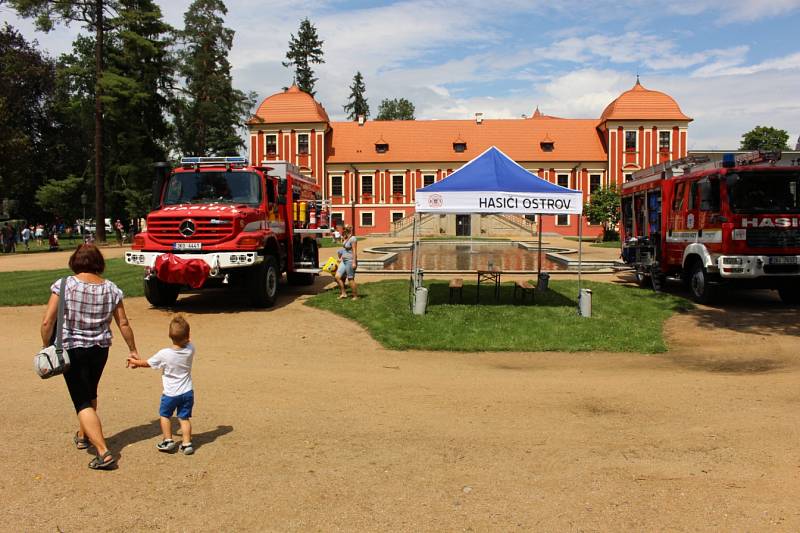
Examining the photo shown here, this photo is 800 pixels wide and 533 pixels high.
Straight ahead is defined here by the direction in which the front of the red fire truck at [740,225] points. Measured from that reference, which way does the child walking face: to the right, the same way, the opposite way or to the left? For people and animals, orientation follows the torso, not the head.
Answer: the opposite way

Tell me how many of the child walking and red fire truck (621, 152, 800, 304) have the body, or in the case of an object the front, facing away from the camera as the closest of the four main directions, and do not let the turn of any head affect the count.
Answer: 1

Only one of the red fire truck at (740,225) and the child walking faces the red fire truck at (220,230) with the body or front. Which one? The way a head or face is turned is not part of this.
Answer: the child walking

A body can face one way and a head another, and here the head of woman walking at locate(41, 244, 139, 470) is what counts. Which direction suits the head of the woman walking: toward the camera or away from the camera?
away from the camera

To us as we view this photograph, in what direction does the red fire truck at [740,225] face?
facing the viewer and to the right of the viewer

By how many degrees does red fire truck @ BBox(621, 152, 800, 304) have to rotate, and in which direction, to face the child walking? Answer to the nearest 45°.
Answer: approximately 45° to its right

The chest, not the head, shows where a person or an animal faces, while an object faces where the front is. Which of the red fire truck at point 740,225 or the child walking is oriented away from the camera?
the child walking

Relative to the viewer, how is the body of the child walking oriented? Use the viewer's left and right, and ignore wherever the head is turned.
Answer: facing away from the viewer

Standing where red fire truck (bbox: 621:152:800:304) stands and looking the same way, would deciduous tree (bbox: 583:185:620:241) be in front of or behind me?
behind

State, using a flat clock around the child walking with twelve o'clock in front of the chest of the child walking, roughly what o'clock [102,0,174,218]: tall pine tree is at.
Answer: The tall pine tree is roughly at 12 o'clock from the child walking.

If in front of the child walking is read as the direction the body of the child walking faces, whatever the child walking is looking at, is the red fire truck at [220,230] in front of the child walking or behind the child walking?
in front

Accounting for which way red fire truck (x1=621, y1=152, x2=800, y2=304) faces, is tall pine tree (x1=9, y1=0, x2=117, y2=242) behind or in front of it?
behind

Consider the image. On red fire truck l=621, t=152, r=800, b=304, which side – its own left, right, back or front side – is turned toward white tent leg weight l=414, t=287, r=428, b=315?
right
